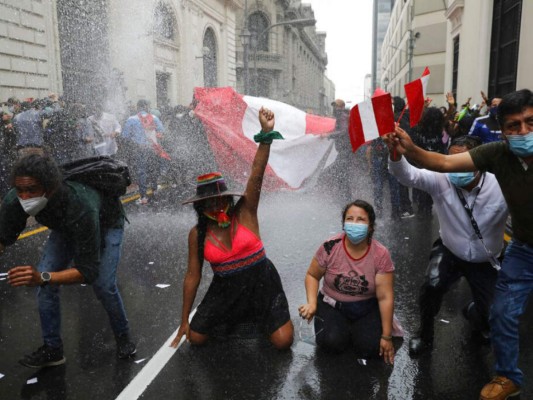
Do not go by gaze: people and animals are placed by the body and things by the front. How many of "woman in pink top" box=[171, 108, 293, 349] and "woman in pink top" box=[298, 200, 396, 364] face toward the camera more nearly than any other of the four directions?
2

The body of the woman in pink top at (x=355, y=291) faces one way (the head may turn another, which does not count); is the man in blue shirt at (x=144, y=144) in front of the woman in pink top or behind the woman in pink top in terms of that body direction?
behind

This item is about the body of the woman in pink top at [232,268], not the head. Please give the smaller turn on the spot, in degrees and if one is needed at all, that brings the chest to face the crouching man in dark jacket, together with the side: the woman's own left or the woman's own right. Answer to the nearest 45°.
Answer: approximately 90° to the woman's own right

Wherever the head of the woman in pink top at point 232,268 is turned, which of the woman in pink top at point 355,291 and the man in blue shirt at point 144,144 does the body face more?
the woman in pink top

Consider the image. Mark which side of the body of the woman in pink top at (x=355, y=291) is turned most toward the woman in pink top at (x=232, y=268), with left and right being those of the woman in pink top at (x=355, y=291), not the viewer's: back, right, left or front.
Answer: right

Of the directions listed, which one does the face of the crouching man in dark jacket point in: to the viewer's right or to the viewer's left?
to the viewer's left

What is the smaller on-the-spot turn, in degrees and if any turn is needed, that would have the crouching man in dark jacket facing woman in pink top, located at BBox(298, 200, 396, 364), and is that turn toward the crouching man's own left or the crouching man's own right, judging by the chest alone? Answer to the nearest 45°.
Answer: approximately 135° to the crouching man's own left

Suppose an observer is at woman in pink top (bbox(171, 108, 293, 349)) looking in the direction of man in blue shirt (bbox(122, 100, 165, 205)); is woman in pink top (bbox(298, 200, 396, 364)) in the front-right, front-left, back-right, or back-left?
back-right

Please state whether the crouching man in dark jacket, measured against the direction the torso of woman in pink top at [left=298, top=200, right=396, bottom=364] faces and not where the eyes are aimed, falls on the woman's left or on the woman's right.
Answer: on the woman's right

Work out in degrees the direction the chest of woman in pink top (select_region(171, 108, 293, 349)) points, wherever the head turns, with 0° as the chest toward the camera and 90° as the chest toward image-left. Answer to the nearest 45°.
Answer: approximately 0°

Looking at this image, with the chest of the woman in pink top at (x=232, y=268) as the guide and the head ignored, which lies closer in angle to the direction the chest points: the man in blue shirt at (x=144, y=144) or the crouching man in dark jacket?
the crouching man in dark jacket

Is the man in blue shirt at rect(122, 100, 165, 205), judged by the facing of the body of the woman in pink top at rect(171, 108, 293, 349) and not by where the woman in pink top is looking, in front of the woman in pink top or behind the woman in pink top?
behind
